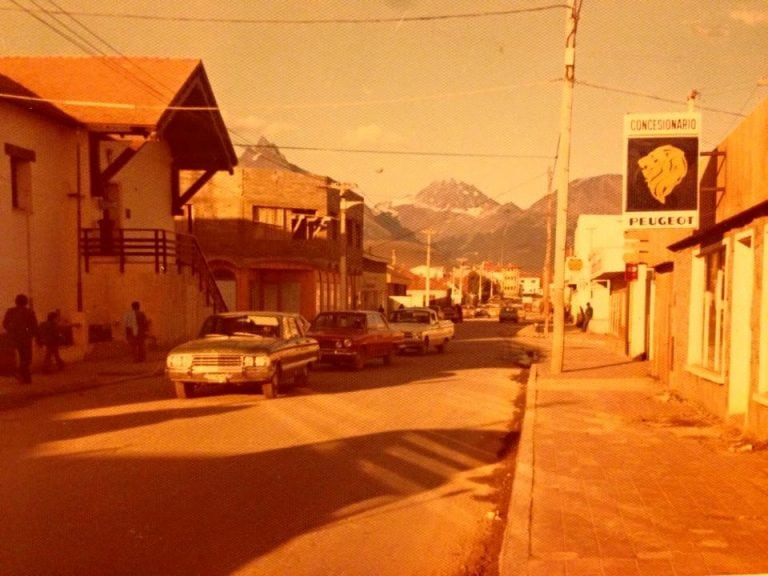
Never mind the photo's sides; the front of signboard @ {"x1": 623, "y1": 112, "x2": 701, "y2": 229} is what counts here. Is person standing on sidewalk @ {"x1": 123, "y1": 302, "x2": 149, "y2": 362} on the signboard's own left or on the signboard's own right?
on the signboard's own right

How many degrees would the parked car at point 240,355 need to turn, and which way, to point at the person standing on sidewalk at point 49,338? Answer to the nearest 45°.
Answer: approximately 90° to its right

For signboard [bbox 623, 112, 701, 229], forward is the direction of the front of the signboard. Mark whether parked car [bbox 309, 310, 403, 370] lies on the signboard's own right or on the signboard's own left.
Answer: on the signboard's own right

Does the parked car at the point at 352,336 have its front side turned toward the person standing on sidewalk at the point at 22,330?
no

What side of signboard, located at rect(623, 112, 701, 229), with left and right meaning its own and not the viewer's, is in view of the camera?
front

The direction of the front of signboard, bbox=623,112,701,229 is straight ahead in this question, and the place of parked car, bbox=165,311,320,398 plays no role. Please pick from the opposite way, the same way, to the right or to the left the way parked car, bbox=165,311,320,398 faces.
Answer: the same way

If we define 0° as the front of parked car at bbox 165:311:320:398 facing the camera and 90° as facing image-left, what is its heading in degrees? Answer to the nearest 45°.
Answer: approximately 45°

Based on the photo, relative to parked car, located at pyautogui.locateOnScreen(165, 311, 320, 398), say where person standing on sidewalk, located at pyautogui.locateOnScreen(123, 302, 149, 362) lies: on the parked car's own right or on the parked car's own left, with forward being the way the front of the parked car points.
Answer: on the parked car's own right

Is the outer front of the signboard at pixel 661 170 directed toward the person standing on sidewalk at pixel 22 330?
no

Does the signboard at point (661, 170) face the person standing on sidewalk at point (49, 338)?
no
